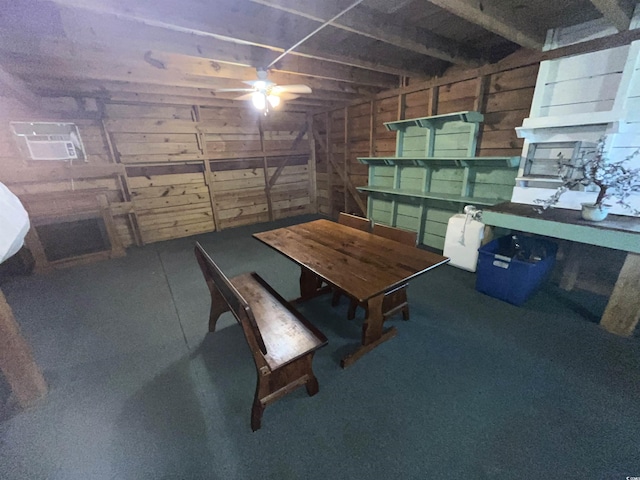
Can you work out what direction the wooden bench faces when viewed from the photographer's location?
facing away from the viewer and to the right of the viewer

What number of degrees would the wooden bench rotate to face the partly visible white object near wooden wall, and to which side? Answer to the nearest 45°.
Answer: approximately 90° to its left

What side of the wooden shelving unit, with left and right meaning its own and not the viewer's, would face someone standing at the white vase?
left

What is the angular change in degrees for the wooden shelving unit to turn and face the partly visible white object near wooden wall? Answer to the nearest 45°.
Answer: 0° — it already faces it

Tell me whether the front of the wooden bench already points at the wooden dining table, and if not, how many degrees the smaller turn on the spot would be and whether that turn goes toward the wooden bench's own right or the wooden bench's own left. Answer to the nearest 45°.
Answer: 0° — it already faces it

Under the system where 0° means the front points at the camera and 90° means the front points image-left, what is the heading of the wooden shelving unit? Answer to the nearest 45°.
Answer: approximately 45°
